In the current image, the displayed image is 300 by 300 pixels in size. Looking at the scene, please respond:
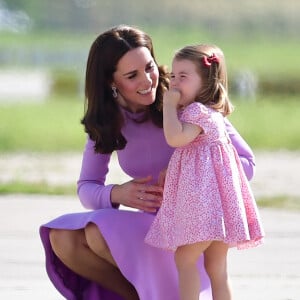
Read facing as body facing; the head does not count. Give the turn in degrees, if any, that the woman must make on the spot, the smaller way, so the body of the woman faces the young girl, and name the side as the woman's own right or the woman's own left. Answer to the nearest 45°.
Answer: approximately 45° to the woman's own left

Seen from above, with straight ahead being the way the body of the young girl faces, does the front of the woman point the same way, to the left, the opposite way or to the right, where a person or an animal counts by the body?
to the left

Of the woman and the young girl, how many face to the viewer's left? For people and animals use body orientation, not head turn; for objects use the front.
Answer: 1

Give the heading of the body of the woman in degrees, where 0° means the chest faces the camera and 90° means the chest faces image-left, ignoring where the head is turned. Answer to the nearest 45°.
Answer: approximately 0°

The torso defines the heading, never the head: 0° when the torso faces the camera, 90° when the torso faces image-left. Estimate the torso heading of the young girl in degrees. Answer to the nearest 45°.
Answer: approximately 90°
